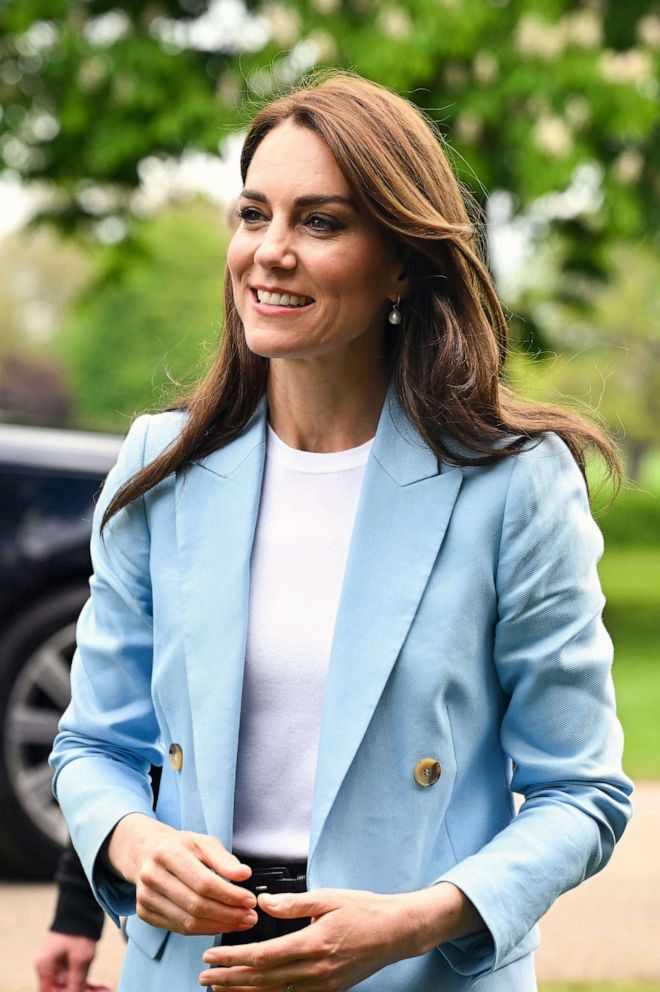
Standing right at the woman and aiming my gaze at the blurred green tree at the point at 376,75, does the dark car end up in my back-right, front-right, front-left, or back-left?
front-left

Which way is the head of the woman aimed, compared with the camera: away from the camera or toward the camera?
toward the camera

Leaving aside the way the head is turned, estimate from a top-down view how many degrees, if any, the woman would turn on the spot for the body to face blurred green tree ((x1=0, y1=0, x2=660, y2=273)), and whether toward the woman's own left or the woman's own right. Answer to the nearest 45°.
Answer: approximately 135° to the woman's own right

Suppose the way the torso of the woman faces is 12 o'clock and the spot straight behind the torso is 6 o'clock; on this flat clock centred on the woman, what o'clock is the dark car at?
The dark car is roughly at 4 o'clock from the woman.

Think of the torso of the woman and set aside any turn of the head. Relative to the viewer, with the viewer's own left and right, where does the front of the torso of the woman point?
facing the viewer and to the left of the viewer
